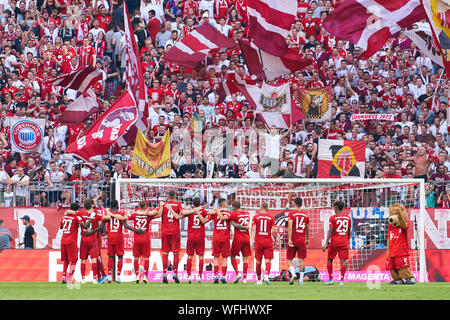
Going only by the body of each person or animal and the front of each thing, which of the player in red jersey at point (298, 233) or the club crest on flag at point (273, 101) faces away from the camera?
the player in red jersey

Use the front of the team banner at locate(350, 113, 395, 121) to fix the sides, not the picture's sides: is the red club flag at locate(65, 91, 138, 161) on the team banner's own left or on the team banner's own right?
on the team banner's own right

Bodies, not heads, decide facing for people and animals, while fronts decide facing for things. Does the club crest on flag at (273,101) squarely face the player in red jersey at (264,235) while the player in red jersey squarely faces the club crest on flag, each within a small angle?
yes

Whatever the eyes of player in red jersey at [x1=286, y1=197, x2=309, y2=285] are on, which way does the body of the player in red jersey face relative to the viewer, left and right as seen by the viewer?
facing away from the viewer

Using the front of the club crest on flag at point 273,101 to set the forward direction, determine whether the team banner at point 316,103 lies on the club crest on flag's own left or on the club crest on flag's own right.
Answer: on the club crest on flag's own left

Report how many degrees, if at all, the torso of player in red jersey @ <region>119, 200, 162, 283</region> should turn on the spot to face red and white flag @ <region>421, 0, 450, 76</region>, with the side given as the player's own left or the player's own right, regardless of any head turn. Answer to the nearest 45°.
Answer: approximately 90° to the player's own right

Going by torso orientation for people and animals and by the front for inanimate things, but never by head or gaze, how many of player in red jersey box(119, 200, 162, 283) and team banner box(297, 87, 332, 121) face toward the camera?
1

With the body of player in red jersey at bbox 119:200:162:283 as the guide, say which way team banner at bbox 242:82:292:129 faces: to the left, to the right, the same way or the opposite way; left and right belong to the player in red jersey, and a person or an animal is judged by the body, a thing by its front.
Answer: the opposite way

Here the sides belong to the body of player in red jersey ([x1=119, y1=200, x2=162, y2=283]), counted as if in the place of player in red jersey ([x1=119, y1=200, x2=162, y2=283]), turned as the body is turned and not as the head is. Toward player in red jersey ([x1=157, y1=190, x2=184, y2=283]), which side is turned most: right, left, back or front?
right

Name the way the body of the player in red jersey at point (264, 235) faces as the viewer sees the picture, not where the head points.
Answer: away from the camera

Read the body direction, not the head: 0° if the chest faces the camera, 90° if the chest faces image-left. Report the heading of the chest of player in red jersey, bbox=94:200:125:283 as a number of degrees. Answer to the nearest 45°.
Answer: approximately 180°

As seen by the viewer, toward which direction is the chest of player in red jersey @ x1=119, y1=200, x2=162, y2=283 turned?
away from the camera
